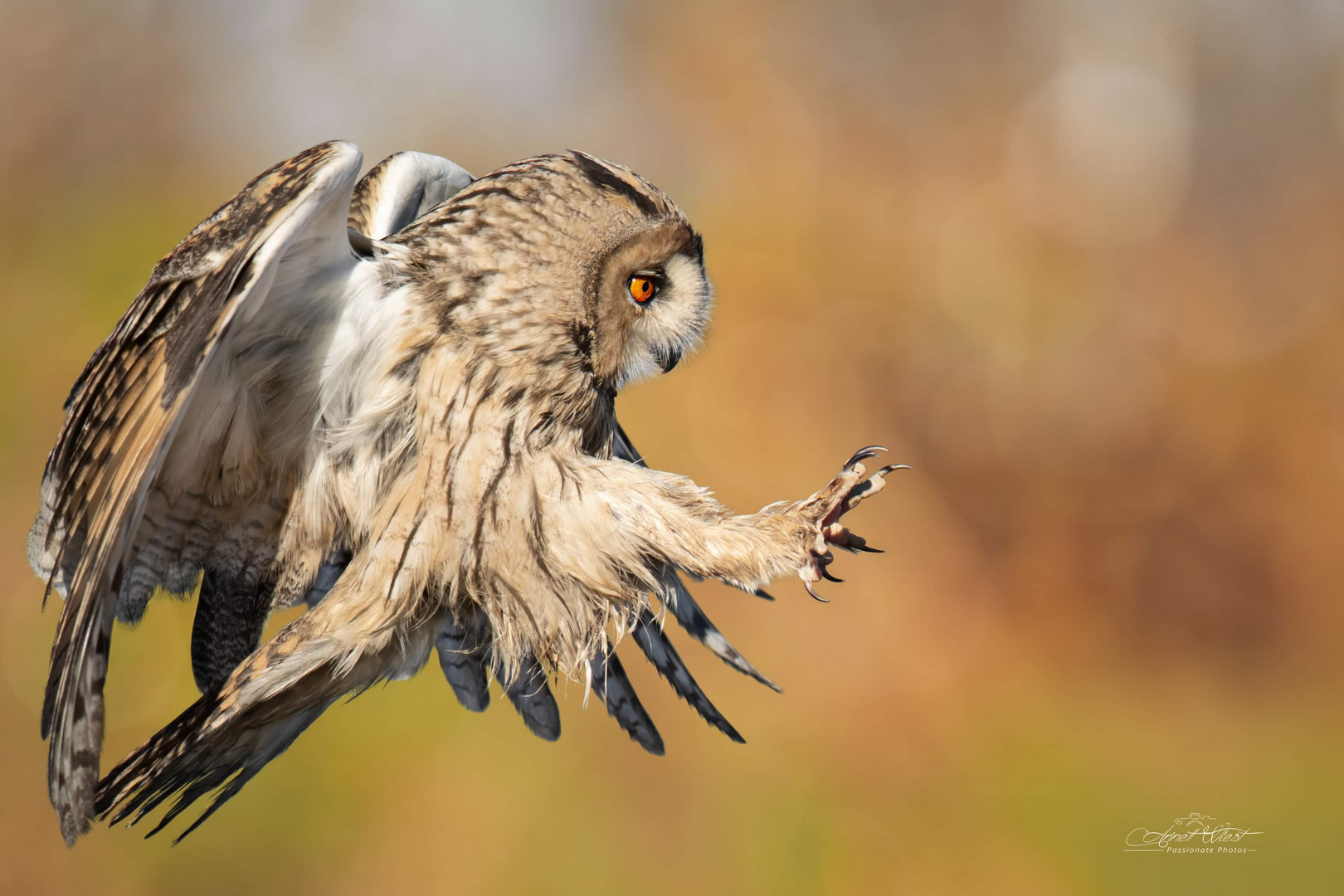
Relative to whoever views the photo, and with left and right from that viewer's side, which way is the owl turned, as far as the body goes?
facing to the right of the viewer
